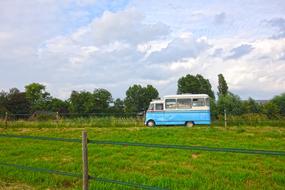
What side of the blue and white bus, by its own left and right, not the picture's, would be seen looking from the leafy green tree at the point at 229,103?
right

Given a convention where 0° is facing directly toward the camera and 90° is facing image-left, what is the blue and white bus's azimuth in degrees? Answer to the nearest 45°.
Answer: approximately 90°
